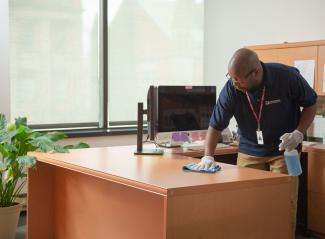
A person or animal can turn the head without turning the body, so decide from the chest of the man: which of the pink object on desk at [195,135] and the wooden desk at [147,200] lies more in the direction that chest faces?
the wooden desk

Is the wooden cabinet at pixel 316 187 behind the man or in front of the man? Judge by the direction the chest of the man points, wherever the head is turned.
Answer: behind

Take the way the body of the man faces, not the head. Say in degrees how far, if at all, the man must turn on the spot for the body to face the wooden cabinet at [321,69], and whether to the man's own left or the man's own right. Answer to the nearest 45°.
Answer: approximately 135° to the man's own right

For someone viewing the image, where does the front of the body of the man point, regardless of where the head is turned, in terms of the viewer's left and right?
facing the viewer and to the left of the viewer

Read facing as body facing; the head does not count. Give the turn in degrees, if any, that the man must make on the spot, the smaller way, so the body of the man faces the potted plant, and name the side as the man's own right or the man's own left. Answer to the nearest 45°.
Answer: approximately 45° to the man's own right

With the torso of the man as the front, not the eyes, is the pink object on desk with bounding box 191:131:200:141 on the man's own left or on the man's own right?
on the man's own right

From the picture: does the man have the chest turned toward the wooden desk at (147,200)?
yes

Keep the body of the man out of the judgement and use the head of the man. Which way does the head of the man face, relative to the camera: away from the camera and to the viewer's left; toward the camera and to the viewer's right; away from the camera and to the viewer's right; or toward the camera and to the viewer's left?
toward the camera and to the viewer's left
